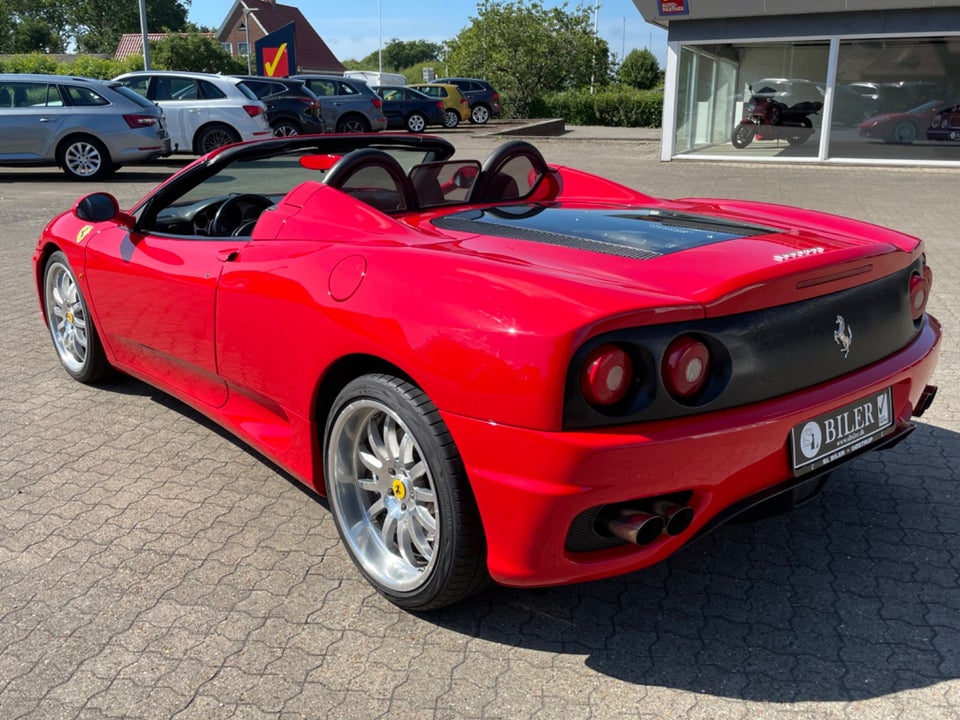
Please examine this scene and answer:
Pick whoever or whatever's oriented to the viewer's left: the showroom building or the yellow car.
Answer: the yellow car

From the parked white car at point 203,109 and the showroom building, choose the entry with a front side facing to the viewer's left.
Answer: the parked white car

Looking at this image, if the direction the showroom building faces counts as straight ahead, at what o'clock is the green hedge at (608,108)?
The green hedge is roughly at 5 o'clock from the showroom building.

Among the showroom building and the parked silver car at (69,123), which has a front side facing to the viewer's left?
the parked silver car

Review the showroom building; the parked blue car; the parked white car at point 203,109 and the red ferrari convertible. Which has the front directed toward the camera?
the showroom building

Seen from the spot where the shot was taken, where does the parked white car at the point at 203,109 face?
facing to the left of the viewer

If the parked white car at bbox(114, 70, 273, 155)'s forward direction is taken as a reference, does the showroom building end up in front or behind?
behind

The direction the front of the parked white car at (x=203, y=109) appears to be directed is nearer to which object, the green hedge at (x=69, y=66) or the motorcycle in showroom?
the green hedge

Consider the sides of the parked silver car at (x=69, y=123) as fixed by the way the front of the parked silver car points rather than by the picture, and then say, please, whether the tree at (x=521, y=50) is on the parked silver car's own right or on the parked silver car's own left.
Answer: on the parked silver car's own right

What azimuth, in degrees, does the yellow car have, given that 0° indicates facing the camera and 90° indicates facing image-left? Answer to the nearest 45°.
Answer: approximately 90°
